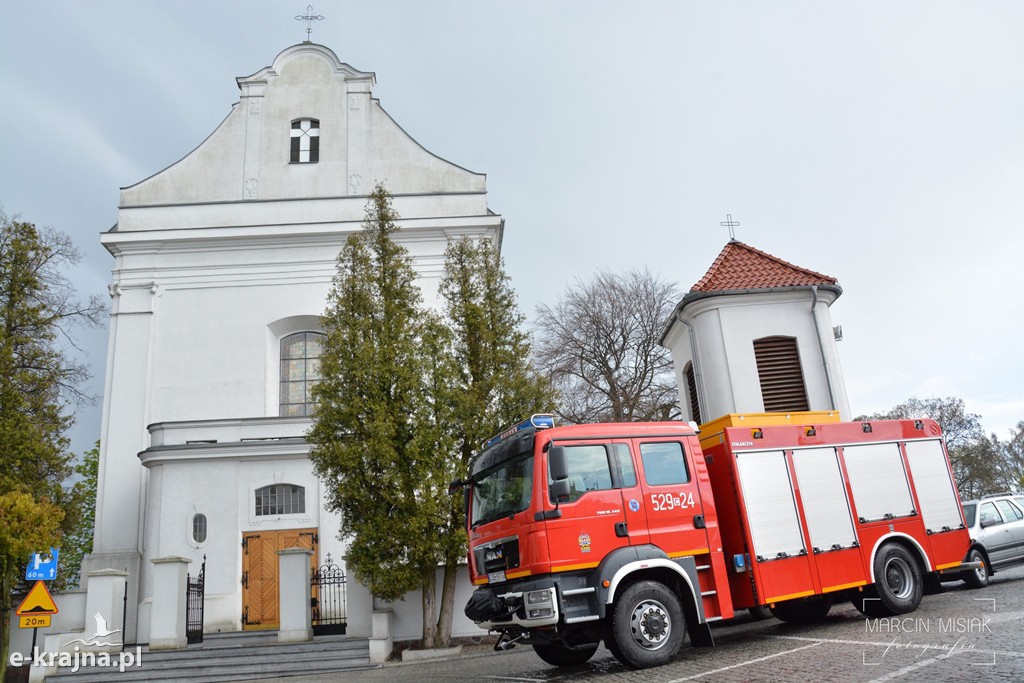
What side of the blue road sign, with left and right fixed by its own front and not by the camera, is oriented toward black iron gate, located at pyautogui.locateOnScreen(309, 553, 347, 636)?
left

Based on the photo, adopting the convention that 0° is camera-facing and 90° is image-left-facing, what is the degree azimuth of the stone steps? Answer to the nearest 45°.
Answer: approximately 0°

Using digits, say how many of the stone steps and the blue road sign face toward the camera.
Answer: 2

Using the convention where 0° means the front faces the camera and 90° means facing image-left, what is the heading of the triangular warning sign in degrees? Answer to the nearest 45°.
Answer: approximately 0°

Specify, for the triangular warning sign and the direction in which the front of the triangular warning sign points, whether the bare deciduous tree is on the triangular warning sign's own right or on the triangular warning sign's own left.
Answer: on the triangular warning sign's own left

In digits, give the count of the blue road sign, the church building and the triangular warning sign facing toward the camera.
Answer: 3

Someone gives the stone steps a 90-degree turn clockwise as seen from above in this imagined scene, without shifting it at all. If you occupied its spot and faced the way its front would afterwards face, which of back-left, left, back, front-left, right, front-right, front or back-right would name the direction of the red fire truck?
back-left

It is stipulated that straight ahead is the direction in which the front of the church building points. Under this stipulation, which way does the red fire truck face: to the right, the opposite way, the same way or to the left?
to the right

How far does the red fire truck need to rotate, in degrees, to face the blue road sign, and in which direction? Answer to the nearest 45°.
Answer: approximately 45° to its right
